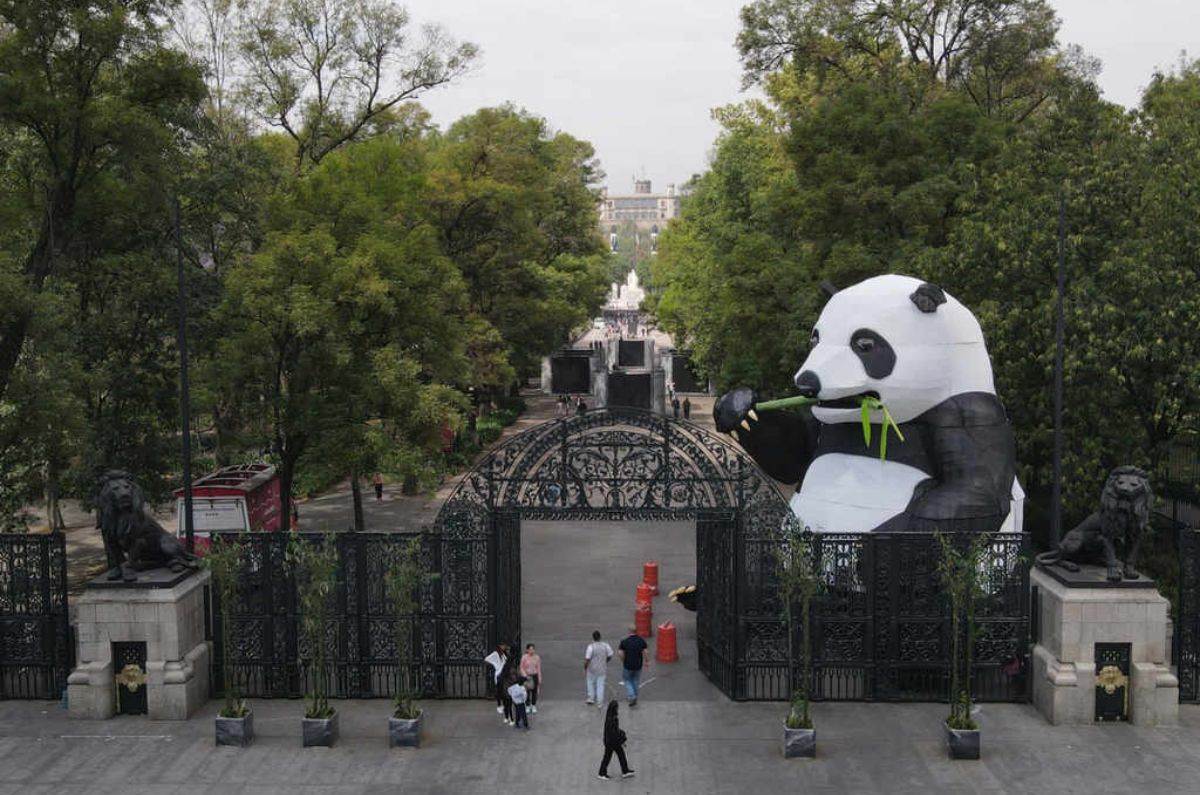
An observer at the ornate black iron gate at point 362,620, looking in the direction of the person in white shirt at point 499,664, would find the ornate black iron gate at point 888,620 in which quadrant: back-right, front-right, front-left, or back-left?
front-left

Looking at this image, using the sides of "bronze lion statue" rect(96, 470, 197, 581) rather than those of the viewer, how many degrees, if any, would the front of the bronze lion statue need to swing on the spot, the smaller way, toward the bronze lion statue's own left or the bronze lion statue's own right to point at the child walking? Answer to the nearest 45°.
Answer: approximately 90° to the bronze lion statue's own left

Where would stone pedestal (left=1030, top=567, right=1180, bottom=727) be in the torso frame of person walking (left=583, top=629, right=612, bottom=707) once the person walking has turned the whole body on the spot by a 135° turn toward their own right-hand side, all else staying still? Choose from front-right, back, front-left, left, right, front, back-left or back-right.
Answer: front-left

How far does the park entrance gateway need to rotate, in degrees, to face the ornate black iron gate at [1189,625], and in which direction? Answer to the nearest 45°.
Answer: approximately 90° to its left

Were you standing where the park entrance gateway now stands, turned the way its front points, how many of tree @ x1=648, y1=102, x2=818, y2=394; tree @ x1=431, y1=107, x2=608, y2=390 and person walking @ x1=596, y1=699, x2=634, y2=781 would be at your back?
2

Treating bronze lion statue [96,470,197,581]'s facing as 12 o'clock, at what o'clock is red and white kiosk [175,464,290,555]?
The red and white kiosk is roughly at 5 o'clock from the bronze lion statue.

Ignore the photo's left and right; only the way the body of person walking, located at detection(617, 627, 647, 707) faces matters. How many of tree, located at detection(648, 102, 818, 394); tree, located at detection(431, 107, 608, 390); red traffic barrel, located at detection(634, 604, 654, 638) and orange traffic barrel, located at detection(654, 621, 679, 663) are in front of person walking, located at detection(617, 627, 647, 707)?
4

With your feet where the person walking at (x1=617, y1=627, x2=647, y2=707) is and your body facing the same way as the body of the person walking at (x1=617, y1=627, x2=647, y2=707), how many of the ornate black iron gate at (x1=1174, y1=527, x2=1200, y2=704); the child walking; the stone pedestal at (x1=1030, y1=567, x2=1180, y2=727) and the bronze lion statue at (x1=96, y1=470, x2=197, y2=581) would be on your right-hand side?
2

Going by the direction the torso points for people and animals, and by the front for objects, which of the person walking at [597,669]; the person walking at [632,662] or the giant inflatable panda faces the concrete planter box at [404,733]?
the giant inflatable panda

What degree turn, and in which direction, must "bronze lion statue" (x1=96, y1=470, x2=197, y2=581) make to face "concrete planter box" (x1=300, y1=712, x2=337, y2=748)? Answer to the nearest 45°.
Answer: approximately 90° to its left
